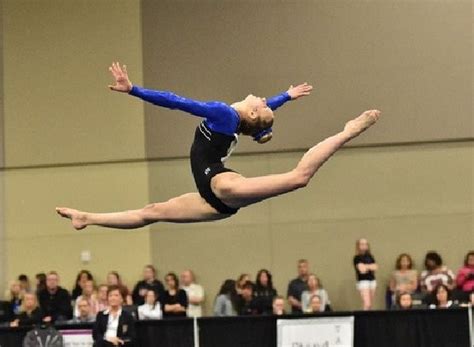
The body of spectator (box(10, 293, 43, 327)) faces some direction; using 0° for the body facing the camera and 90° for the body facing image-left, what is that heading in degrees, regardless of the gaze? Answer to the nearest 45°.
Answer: approximately 0°

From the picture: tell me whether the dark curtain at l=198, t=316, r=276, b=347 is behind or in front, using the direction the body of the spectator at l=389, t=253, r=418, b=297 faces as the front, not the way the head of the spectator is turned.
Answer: in front

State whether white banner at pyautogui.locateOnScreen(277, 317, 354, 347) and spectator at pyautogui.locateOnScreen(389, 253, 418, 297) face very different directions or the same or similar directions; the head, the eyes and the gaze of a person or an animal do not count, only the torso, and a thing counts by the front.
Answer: same or similar directions

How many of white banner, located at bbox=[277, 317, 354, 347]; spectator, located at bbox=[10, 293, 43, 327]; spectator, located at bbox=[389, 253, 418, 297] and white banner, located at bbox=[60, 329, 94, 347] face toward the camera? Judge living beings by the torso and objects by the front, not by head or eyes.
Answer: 4

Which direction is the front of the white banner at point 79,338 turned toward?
toward the camera

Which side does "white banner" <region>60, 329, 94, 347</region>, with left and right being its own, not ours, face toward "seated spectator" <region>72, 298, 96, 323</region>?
back

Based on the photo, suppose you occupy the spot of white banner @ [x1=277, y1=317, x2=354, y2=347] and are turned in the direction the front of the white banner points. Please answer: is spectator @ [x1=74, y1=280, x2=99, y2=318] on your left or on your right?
on your right

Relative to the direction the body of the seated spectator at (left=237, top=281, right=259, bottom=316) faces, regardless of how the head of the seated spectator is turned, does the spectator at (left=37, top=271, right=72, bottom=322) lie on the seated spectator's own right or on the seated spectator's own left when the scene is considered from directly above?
on the seated spectator's own right

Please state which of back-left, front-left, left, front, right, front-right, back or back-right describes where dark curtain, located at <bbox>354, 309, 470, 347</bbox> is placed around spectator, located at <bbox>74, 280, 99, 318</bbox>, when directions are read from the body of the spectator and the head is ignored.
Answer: front-left

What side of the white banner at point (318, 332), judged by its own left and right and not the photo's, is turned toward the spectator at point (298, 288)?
back

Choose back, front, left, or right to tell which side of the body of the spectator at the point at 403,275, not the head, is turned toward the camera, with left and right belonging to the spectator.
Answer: front
